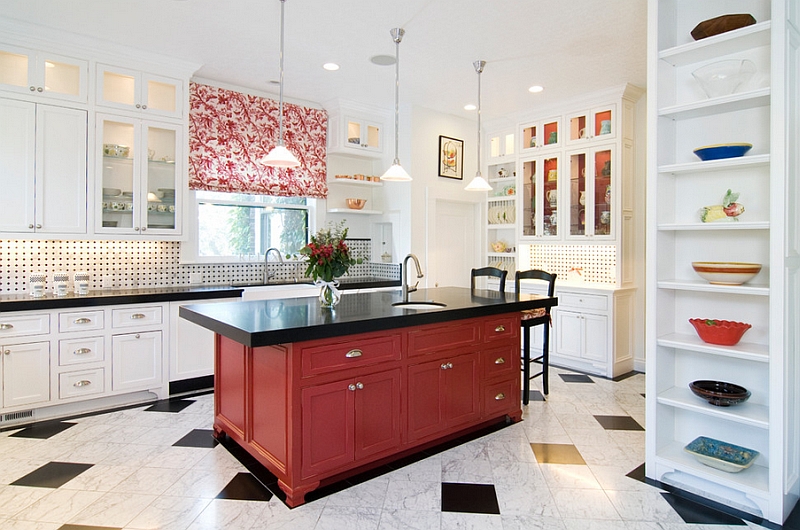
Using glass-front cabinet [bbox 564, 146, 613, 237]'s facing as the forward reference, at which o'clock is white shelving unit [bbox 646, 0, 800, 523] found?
The white shelving unit is roughly at 10 o'clock from the glass-front cabinet.

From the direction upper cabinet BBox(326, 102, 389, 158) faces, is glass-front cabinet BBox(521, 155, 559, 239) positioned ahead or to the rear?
ahead

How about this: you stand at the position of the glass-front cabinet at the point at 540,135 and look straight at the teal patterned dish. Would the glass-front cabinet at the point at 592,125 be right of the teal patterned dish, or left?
left

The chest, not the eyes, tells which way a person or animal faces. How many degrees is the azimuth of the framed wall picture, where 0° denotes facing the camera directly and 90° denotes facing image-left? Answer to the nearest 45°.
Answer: approximately 315°

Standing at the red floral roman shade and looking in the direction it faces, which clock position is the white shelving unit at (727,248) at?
The white shelving unit is roughly at 12 o'clock from the red floral roman shade.

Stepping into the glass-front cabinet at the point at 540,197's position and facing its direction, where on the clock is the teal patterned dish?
The teal patterned dish is roughly at 10 o'clock from the glass-front cabinet.

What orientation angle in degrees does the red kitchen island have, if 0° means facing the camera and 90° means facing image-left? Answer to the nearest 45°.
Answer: approximately 315°

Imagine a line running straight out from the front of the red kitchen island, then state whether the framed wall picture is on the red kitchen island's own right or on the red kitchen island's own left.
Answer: on the red kitchen island's own left

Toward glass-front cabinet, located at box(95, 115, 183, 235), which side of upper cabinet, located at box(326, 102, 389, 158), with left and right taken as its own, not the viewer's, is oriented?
right

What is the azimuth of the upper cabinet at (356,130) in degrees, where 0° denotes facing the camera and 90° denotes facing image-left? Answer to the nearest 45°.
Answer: approximately 315°
